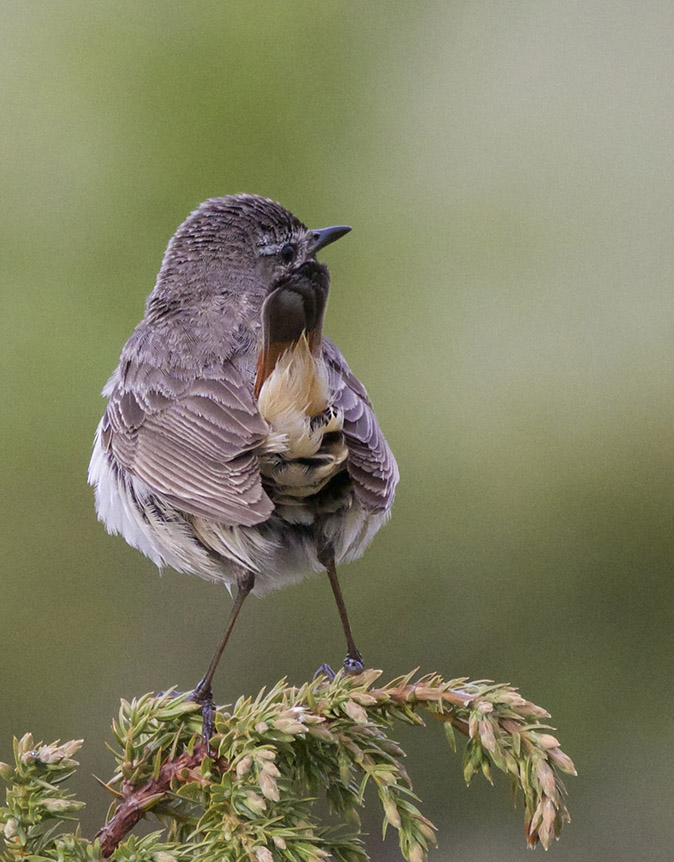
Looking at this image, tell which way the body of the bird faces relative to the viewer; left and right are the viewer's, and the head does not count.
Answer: facing away from the viewer
